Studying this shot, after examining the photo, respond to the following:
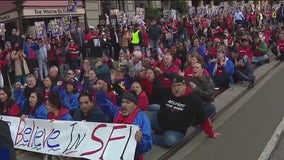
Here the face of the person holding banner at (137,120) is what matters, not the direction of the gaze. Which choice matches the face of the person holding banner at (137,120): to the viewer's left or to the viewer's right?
to the viewer's left

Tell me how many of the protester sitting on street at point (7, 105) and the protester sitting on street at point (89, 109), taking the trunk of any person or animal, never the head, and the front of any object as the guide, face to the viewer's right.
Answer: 0

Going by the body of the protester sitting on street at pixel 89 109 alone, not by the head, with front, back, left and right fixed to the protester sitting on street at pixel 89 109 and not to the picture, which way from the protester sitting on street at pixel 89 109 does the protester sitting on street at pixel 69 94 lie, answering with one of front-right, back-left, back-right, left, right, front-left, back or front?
back-right

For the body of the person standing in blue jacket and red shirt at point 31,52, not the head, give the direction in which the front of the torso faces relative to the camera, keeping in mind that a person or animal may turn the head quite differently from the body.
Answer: toward the camera

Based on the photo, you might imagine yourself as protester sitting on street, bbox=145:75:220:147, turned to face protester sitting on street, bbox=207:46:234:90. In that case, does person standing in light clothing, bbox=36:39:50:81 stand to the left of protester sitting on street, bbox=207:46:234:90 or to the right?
left

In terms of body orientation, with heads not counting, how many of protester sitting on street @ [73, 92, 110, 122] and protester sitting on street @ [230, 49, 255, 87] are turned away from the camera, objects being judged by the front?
0

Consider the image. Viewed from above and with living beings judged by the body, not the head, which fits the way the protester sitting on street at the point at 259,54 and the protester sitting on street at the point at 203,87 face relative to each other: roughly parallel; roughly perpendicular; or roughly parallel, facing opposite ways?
roughly parallel

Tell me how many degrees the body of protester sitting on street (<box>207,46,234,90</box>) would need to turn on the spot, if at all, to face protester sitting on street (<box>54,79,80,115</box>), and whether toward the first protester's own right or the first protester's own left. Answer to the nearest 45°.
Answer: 0° — they already face them

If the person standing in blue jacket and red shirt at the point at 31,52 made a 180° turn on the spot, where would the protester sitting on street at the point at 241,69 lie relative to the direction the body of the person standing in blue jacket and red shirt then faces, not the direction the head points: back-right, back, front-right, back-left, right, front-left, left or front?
back-right

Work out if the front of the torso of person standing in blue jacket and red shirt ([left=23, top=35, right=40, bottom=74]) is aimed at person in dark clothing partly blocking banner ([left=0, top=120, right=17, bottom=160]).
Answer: yes

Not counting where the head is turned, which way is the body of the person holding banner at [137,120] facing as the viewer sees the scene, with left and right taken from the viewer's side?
facing the viewer and to the left of the viewer

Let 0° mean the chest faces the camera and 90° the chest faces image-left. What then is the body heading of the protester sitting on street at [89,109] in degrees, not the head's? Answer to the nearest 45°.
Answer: approximately 45°

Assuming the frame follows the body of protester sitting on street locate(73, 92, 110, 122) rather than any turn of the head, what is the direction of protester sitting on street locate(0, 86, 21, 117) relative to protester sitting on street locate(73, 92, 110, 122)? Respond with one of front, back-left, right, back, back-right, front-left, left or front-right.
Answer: right

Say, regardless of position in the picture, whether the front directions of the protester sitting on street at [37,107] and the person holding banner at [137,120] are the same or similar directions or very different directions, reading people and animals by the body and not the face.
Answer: same or similar directions
